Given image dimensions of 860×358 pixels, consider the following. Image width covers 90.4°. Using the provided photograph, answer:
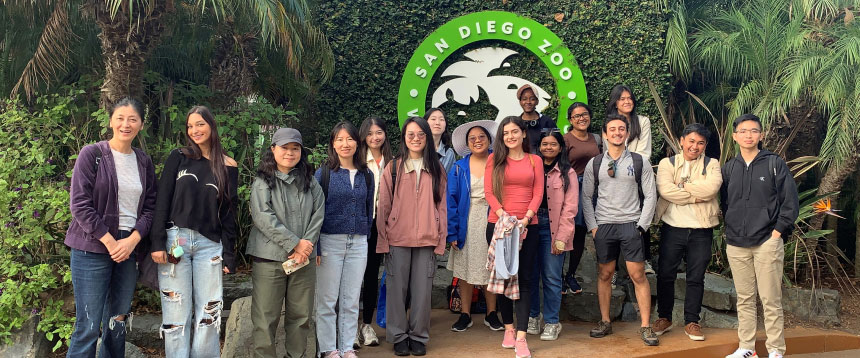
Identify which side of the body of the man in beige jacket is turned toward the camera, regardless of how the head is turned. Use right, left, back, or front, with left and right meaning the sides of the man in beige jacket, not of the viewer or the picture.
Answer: front

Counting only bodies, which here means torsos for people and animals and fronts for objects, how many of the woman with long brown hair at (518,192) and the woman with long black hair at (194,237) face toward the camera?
2

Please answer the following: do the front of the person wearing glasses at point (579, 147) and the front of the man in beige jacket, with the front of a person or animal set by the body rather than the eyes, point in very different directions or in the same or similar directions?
same or similar directions

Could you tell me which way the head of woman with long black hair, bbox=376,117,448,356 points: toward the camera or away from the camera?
toward the camera

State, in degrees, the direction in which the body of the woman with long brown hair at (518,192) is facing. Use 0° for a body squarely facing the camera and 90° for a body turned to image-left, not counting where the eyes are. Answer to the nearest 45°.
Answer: approximately 0°

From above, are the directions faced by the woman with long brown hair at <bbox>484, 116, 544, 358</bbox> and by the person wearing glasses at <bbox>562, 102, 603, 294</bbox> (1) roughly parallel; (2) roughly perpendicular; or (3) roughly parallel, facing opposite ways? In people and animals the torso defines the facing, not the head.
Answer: roughly parallel

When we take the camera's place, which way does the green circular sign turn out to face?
facing the viewer

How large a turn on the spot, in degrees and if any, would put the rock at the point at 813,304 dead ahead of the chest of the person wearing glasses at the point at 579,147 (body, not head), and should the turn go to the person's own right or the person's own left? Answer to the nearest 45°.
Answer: approximately 135° to the person's own left

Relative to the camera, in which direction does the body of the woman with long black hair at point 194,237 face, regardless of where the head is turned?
toward the camera

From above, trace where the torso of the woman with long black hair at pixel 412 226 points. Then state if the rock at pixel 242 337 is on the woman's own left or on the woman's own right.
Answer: on the woman's own right

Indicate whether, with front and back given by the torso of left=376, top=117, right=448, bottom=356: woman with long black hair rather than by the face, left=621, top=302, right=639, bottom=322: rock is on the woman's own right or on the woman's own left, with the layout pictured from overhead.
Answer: on the woman's own left

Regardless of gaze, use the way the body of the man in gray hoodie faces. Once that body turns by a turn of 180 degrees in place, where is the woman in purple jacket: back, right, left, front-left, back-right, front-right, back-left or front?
back-left
